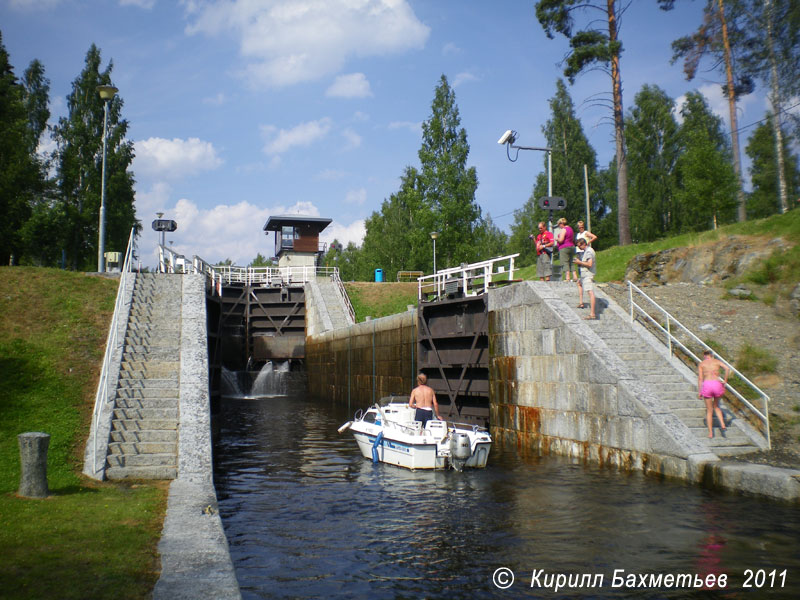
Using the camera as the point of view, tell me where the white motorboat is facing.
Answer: facing away from the viewer and to the left of the viewer

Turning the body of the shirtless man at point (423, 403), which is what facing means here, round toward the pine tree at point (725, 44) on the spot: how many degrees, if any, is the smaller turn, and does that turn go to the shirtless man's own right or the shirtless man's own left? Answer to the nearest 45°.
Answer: approximately 45° to the shirtless man's own right

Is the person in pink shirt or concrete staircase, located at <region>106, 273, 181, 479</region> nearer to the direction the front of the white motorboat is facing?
the concrete staircase

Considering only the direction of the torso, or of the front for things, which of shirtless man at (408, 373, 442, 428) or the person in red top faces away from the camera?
the shirtless man

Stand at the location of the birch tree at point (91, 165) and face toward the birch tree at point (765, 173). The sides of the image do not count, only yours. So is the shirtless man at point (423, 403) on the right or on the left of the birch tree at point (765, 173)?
right

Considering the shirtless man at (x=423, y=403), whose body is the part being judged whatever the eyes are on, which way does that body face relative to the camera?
away from the camera

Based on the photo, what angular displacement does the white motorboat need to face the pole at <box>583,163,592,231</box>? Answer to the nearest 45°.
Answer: approximately 45° to its right

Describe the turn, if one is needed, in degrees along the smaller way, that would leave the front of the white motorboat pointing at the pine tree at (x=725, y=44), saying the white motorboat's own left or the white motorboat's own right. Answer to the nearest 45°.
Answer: approximately 90° to the white motorboat's own right

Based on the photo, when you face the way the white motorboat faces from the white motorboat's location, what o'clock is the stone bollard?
The stone bollard is roughly at 9 o'clock from the white motorboat.

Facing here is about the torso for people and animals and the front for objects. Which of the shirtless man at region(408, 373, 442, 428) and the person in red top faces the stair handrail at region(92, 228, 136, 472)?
the person in red top
